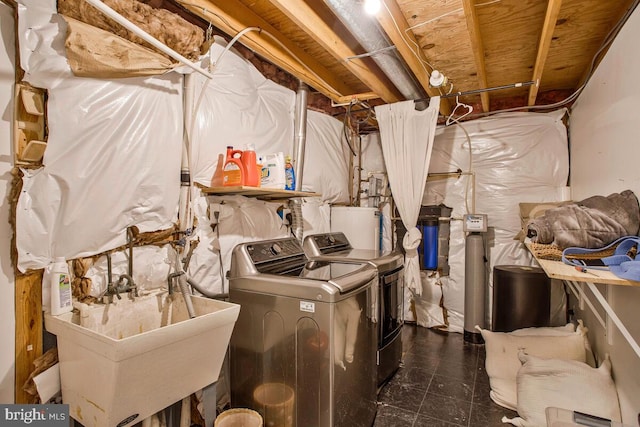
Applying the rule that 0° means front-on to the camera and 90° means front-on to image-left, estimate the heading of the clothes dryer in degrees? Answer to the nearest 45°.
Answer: approximately 315°

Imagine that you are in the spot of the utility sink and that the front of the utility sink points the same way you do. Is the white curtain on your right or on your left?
on your left

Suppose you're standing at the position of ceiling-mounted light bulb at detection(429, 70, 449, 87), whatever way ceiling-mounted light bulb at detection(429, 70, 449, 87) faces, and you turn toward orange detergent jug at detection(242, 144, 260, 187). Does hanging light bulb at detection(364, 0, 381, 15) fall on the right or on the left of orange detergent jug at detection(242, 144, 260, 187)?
left

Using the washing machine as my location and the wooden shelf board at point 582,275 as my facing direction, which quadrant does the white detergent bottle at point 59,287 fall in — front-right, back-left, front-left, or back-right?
back-right
